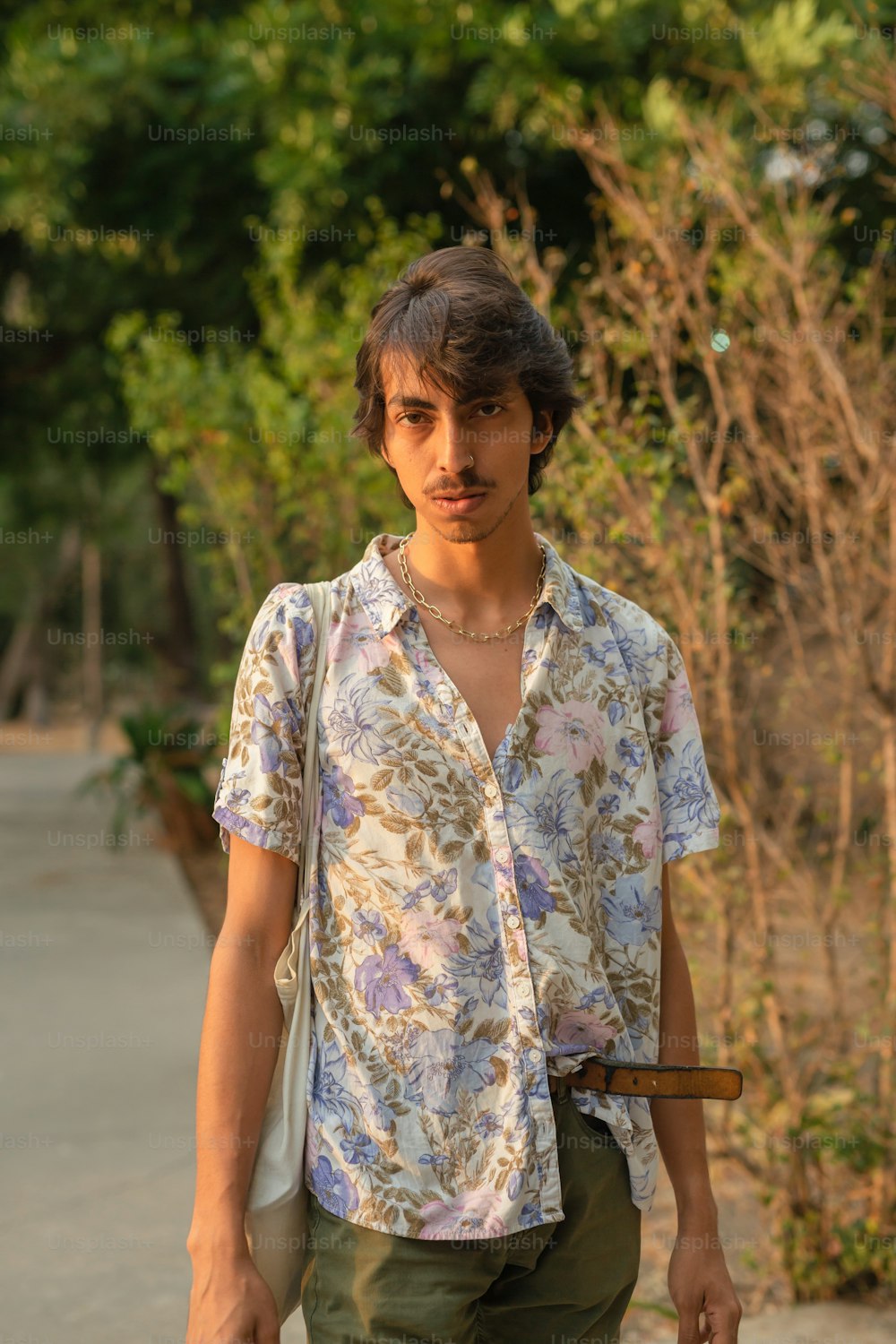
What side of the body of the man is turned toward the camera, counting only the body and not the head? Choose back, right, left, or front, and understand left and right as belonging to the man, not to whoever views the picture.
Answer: front

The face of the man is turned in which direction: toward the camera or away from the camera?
toward the camera
